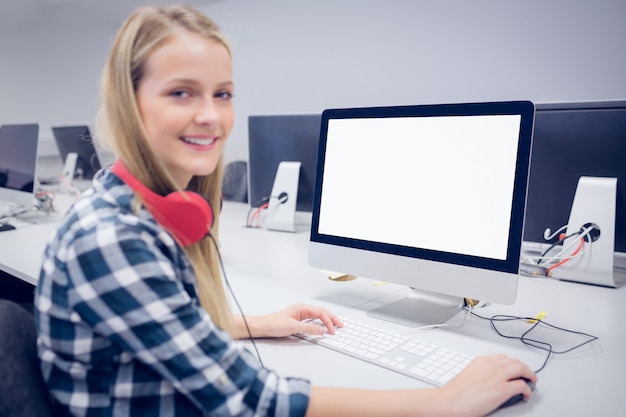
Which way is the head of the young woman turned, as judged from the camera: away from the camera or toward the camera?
toward the camera

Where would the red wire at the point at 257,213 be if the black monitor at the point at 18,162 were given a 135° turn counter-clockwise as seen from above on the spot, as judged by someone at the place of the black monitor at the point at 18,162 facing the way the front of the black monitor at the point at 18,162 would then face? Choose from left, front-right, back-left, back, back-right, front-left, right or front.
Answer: front-right

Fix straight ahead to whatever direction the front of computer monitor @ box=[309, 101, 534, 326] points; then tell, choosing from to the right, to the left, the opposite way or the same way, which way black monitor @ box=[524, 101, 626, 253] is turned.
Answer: the opposite way

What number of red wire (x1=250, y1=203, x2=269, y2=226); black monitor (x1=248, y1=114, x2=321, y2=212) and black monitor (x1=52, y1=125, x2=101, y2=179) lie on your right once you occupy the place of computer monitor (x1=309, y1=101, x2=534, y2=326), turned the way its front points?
3

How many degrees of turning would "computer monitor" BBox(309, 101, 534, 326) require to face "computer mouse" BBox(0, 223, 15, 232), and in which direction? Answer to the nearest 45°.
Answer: approximately 45° to its right

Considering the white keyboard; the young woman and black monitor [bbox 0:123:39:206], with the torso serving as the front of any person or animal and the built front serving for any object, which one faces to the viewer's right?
the young woman

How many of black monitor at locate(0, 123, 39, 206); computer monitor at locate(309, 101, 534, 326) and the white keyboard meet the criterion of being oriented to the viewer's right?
0

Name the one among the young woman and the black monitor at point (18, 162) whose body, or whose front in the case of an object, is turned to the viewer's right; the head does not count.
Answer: the young woman

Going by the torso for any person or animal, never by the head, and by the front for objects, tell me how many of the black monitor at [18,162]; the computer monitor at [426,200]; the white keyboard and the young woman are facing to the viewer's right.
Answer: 1

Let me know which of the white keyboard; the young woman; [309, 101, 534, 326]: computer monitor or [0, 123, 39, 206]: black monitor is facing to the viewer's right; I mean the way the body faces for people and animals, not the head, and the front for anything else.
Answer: the young woman

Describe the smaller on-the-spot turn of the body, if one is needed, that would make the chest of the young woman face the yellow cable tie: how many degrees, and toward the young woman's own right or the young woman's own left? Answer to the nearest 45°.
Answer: approximately 45° to the young woman's own left

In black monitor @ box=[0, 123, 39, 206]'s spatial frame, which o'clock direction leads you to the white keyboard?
The white keyboard is roughly at 10 o'clock from the black monitor.

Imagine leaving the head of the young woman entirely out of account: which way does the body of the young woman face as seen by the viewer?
to the viewer's right

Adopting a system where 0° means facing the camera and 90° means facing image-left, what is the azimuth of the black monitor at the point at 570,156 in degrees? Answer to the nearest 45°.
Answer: approximately 225°

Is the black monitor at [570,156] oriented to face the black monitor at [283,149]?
no

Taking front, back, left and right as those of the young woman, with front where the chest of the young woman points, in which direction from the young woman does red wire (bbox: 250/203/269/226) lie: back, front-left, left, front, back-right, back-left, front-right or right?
left

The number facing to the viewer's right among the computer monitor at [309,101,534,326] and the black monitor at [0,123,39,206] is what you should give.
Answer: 0

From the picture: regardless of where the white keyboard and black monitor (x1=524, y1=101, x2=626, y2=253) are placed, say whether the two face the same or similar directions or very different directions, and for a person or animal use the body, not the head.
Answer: very different directions
